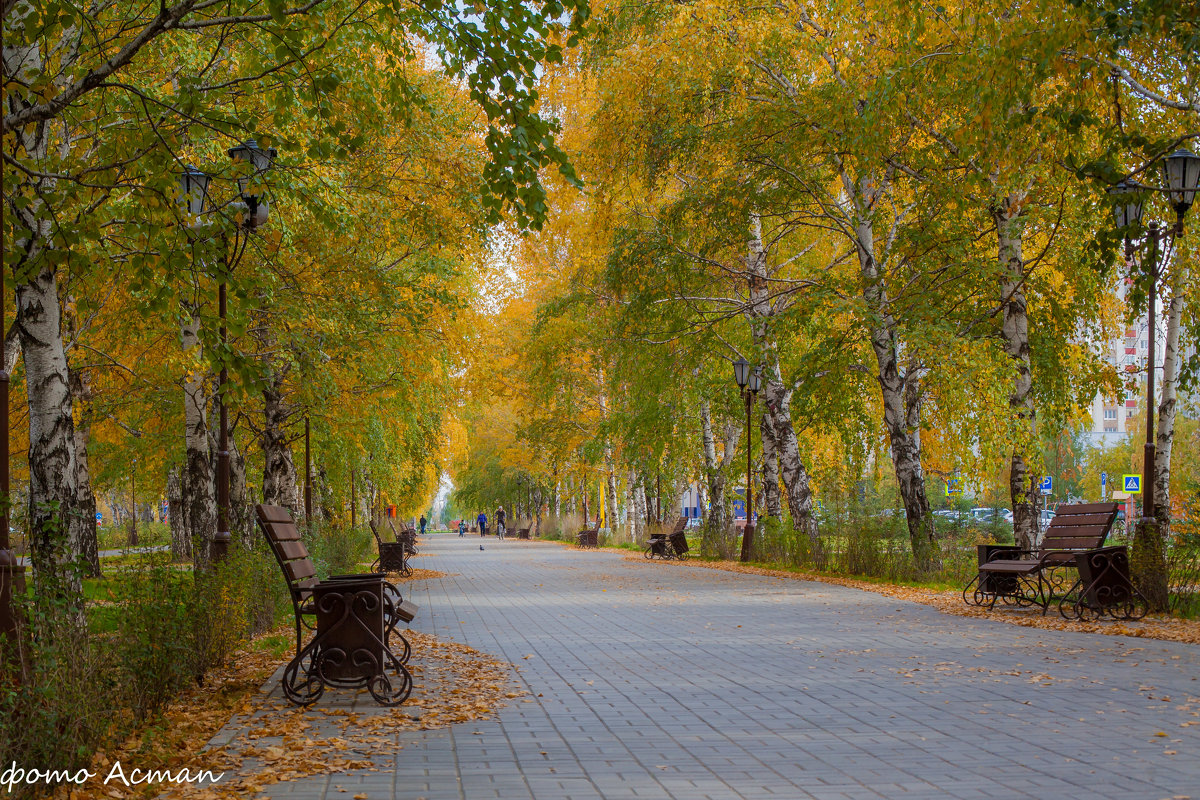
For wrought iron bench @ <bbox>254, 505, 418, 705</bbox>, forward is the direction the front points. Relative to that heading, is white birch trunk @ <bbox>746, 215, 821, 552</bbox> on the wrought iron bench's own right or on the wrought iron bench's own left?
on the wrought iron bench's own left

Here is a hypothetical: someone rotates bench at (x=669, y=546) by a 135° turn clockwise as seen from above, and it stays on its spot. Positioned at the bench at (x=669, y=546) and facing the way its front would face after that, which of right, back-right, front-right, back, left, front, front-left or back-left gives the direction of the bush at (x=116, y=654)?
back-right

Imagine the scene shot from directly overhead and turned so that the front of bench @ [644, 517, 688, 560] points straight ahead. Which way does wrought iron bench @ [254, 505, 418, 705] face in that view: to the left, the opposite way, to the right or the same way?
the opposite way

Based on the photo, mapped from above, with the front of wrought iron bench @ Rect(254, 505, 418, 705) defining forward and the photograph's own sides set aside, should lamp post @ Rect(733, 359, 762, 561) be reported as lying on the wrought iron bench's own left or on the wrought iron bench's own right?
on the wrought iron bench's own left

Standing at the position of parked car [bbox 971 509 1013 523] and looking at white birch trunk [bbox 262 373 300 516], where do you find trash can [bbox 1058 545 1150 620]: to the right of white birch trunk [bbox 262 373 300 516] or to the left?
left

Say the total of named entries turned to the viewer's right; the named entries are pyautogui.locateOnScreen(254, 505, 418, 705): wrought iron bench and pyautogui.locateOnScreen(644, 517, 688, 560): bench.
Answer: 1

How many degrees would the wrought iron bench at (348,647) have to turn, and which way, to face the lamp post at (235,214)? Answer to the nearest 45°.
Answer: approximately 90° to its left

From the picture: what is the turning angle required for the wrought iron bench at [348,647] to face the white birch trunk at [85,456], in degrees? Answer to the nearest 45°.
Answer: approximately 90° to its left

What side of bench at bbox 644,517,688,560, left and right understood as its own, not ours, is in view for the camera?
left

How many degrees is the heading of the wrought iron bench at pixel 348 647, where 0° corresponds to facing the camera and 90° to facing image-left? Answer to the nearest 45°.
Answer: approximately 270°

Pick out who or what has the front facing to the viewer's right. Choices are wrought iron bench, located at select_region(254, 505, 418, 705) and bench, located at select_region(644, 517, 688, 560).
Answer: the wrought iron bench
